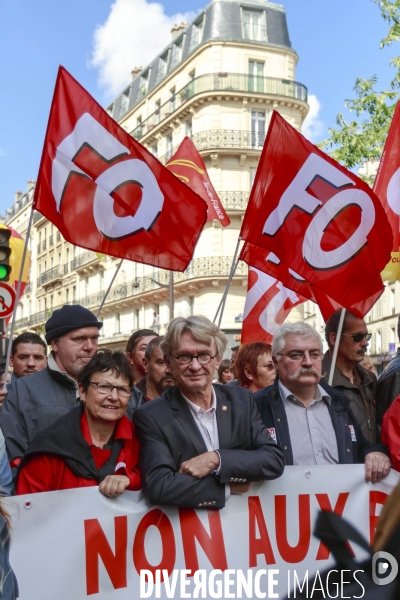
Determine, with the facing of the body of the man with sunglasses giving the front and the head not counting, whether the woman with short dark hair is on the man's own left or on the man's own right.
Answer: on the man's own right

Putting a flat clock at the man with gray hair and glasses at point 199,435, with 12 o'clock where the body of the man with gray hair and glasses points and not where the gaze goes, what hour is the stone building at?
The stone building is roughly at 6 o'clock from the man with gray hair and glasses.
